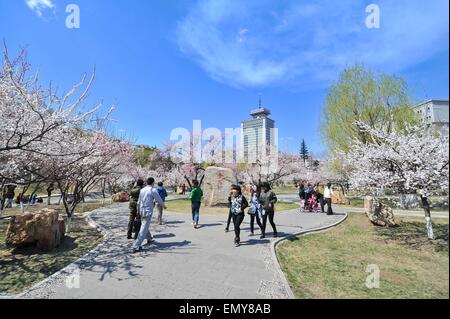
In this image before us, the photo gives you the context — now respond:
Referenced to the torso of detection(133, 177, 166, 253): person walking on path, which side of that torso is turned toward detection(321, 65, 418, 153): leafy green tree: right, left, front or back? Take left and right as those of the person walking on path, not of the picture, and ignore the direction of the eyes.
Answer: front

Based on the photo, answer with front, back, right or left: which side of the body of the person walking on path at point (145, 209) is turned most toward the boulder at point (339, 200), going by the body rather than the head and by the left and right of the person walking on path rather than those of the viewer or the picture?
front

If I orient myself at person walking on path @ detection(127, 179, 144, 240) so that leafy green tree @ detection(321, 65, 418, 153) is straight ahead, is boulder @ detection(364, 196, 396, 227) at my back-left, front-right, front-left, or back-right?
front-right

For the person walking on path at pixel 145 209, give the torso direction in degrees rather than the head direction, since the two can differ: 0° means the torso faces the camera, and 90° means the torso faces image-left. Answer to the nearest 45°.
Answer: approximately 225°

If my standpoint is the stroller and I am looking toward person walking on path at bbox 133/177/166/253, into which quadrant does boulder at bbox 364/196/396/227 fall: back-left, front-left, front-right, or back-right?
front-left

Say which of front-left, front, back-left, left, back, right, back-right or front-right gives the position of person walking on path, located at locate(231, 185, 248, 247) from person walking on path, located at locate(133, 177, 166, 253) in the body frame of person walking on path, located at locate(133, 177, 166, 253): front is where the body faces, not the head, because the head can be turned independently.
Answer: front-right

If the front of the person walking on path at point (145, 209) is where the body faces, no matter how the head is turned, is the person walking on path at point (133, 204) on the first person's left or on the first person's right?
on the first person's left

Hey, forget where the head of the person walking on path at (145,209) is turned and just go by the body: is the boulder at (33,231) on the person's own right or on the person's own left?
on the person's own left

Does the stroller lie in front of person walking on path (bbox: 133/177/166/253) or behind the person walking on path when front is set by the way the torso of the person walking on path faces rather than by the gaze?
in front
